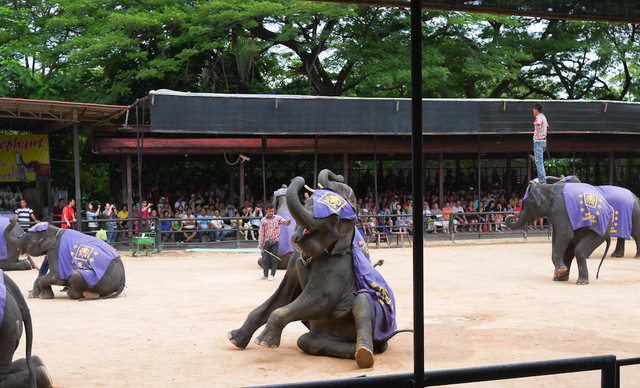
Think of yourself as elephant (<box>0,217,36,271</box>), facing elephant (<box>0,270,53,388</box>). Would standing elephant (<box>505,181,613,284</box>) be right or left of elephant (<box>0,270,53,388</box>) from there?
left

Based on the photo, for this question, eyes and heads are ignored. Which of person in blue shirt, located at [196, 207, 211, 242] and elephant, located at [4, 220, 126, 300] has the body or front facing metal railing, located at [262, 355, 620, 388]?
the person in blue shirt

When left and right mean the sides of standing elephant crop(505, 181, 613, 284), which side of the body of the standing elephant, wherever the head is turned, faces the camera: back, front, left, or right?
left

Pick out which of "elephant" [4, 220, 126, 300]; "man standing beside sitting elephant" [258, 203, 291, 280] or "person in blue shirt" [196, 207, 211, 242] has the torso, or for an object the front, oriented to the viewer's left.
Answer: the elephant

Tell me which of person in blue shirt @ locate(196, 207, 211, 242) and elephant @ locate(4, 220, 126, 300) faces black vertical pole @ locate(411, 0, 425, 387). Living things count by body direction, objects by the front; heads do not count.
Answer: the person in blue shirt

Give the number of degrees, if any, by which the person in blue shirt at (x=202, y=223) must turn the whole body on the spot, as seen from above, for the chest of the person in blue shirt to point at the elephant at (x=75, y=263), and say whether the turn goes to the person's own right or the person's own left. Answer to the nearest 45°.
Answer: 0° — they already face it

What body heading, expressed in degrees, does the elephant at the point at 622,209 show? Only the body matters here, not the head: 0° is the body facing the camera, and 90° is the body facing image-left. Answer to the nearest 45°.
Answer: approximately 90°

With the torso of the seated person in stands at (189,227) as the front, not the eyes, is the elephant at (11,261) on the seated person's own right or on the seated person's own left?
on the seated person's own right
